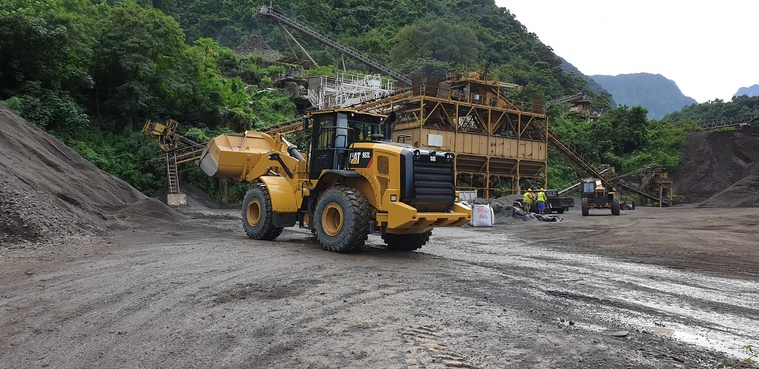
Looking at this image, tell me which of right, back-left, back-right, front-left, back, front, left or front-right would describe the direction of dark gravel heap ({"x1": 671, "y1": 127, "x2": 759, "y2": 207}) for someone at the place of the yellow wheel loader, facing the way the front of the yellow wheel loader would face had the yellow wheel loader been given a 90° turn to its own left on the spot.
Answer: back

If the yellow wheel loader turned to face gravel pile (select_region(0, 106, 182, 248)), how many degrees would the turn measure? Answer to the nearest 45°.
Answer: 0° — it already faces it

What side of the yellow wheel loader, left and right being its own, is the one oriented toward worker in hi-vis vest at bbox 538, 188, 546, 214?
right

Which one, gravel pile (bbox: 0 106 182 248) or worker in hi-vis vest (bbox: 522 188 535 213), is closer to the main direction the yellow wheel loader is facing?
the gravel pile

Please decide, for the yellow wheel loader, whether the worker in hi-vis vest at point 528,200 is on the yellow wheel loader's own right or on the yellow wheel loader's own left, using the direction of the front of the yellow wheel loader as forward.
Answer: on the yellow wheel loader's own right

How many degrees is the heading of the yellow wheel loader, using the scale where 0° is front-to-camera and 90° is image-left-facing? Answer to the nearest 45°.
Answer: approximately 135°

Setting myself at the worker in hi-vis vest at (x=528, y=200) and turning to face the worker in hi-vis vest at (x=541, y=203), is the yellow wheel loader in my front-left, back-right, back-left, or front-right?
back-right

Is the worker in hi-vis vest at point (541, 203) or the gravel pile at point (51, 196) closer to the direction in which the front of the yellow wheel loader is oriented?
the gravel pile
